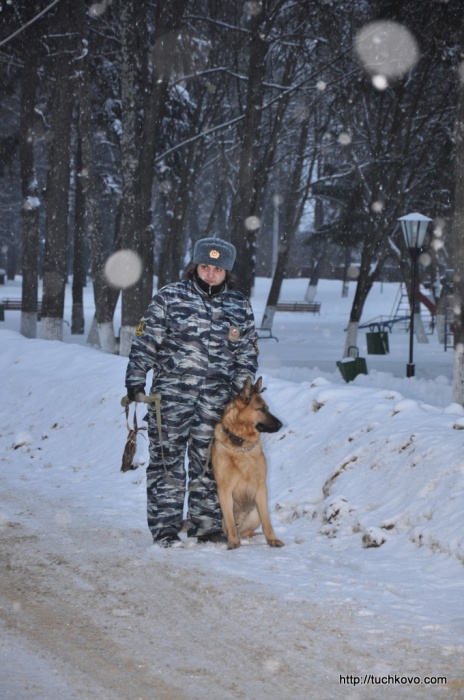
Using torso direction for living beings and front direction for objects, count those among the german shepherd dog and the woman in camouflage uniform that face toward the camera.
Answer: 2

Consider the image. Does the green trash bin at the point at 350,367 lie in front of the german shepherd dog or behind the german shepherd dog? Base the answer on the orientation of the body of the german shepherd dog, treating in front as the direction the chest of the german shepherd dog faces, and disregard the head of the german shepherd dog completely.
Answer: behind

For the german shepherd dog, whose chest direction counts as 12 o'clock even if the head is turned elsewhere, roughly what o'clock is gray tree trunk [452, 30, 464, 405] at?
The gray tree trunk is roughly at 7 o'clock from the german shepherd dog.

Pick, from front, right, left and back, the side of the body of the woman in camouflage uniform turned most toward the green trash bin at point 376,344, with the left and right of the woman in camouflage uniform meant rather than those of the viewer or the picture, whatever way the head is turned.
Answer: back

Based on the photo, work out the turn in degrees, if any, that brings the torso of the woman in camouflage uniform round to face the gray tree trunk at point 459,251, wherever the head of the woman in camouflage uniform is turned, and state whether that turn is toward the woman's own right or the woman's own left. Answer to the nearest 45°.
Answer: approximately 135° to the woman's own left

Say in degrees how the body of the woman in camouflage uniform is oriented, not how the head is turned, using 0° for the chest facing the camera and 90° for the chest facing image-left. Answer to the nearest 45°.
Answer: approximately 0°

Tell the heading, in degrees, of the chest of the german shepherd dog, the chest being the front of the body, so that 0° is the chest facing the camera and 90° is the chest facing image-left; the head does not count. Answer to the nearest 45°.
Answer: approximately 0°
